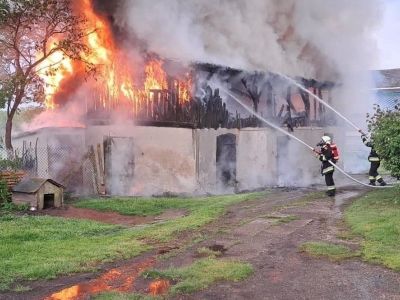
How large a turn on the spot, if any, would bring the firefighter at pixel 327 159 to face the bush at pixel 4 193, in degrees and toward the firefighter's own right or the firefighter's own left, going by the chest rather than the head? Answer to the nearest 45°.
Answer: approximately 45° to the firefighter's own left

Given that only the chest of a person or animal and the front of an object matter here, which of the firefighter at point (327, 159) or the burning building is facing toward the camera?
the burning building

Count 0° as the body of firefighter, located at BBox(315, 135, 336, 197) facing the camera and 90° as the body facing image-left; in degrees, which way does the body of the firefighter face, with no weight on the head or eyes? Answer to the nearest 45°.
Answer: approximately 90°

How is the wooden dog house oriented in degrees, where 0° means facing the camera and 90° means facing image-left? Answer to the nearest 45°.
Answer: approximately 315°

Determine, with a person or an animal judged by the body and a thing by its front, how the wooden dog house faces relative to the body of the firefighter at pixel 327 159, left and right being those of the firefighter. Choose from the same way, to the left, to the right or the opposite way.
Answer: the opposite way

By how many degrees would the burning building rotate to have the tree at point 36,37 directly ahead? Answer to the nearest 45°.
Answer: approximately 45° to its right

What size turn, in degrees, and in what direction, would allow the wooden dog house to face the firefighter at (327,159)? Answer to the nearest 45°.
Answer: approximately 45° to its left

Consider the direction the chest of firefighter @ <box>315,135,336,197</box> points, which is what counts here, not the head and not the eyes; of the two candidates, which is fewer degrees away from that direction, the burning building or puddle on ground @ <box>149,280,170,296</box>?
the burning building

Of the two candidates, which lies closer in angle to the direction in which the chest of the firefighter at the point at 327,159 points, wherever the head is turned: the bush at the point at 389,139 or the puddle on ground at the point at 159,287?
the puddle on ground

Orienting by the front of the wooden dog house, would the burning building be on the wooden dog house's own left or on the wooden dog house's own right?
on the wooden dog house's own left

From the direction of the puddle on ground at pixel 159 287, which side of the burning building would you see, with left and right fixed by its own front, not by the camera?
front

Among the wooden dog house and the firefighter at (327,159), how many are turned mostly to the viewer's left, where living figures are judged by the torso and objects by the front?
1

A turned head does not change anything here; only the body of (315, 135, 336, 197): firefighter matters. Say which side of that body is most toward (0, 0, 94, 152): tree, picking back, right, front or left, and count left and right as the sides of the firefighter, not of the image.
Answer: front

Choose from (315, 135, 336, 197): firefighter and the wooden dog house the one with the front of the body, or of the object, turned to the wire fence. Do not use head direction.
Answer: the firefighter

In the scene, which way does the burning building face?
toward the camera
